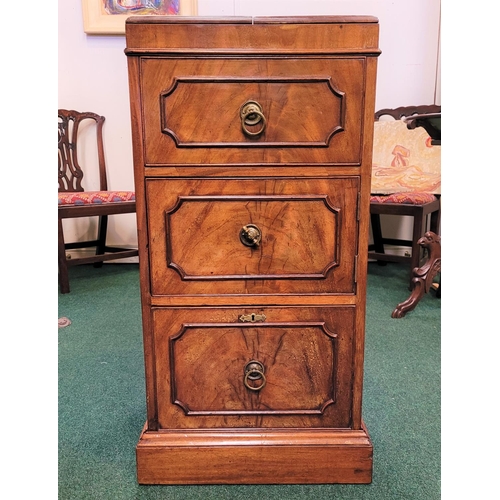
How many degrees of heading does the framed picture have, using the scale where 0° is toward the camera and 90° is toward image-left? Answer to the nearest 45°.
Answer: approximately 0°

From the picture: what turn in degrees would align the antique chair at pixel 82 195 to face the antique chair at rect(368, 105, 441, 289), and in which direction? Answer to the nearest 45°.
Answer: approximately 45° to its left

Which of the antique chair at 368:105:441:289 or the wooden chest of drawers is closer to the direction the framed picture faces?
the wooden chest of drawers

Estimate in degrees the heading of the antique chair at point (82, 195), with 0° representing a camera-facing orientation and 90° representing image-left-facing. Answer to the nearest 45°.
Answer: approximately 315°

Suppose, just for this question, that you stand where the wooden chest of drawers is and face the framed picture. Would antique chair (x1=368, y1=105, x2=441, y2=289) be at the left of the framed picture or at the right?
right

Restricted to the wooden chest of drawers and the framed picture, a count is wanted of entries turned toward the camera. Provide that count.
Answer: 2

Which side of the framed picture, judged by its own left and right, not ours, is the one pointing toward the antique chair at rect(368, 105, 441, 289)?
left

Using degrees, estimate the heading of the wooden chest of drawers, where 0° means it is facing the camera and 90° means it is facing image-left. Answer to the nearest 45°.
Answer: approximately 0°
